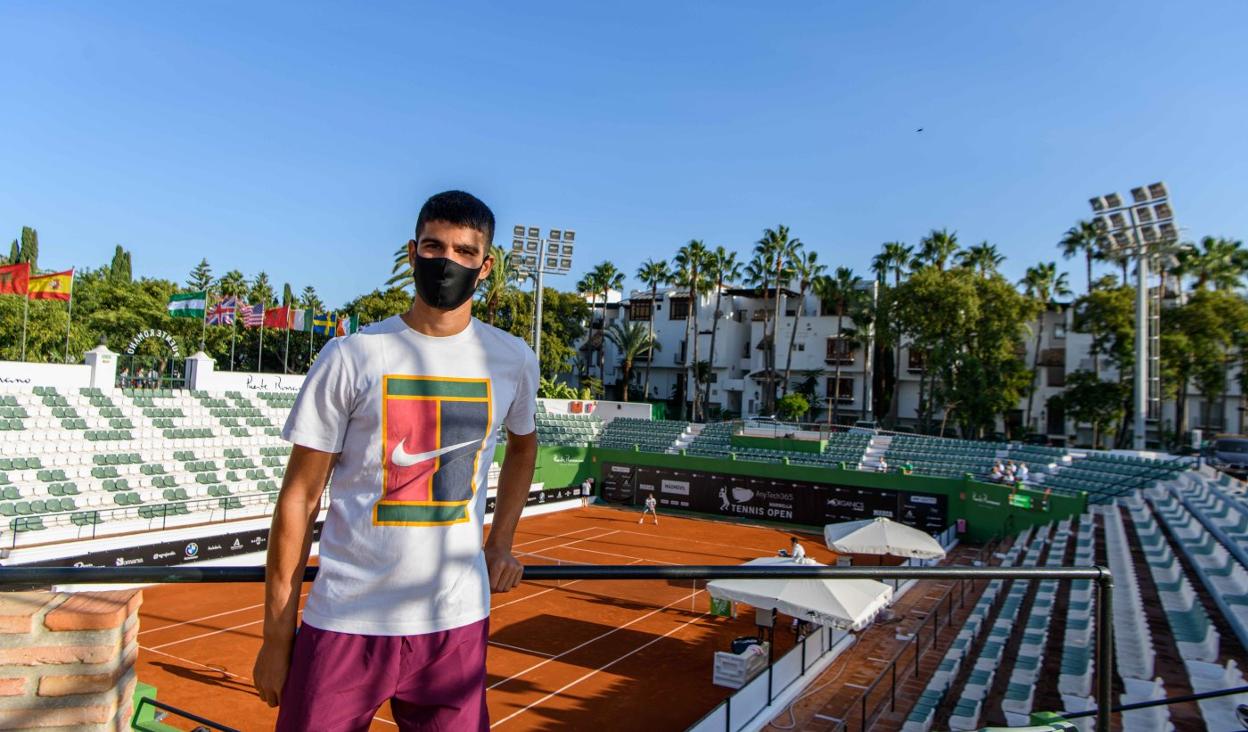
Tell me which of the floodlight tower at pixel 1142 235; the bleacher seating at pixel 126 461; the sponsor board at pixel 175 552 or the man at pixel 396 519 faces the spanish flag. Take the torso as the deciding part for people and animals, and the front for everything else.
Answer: the floodlight tower

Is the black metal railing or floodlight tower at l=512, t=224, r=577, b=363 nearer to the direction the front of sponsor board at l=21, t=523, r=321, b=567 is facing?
the black metal railing

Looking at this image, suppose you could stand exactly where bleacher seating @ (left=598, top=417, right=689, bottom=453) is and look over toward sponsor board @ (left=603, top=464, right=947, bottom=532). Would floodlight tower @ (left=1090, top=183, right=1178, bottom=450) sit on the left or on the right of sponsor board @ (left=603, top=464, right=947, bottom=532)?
left

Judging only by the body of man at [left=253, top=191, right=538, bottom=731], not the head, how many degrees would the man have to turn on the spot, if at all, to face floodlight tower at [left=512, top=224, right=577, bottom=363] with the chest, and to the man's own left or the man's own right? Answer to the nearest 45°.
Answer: approximately 180°

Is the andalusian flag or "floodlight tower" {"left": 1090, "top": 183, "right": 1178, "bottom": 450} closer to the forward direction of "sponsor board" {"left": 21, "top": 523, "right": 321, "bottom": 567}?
the floodlight tower

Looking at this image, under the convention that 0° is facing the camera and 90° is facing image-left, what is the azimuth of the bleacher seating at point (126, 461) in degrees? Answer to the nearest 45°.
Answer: approximately 315°

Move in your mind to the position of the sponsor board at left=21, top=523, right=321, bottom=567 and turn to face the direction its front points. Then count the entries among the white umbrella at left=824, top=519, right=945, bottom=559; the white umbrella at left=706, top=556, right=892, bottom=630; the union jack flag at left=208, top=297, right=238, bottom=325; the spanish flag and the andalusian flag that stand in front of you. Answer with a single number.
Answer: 2

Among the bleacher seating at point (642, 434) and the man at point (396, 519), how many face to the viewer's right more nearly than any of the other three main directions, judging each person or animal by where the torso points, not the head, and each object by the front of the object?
0

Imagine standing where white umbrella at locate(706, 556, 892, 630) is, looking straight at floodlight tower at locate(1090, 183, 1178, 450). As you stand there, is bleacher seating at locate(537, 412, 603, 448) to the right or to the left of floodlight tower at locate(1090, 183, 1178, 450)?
left

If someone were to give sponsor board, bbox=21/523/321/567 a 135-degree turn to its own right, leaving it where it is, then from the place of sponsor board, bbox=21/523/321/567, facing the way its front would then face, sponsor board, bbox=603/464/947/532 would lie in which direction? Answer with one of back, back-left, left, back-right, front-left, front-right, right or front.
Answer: back

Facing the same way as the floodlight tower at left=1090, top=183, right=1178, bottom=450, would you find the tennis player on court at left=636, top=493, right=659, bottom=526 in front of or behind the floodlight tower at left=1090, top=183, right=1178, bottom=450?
in front
